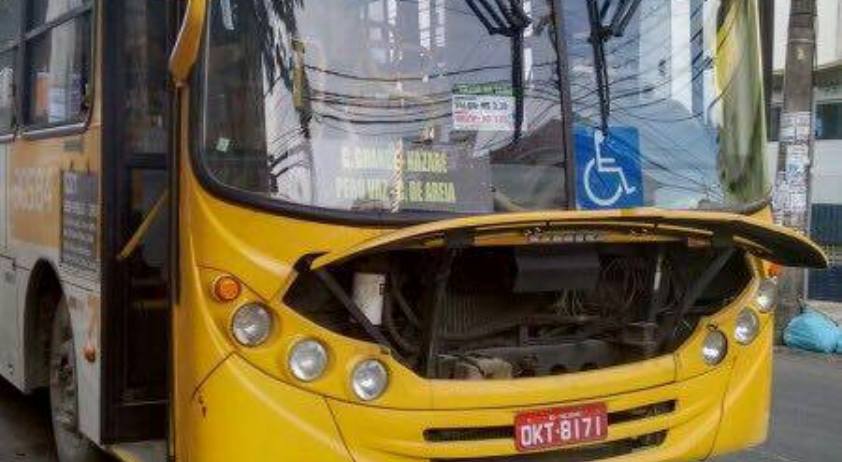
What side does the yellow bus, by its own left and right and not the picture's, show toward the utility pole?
left

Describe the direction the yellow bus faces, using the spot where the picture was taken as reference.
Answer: facing the viewer and to the right of the viewer
